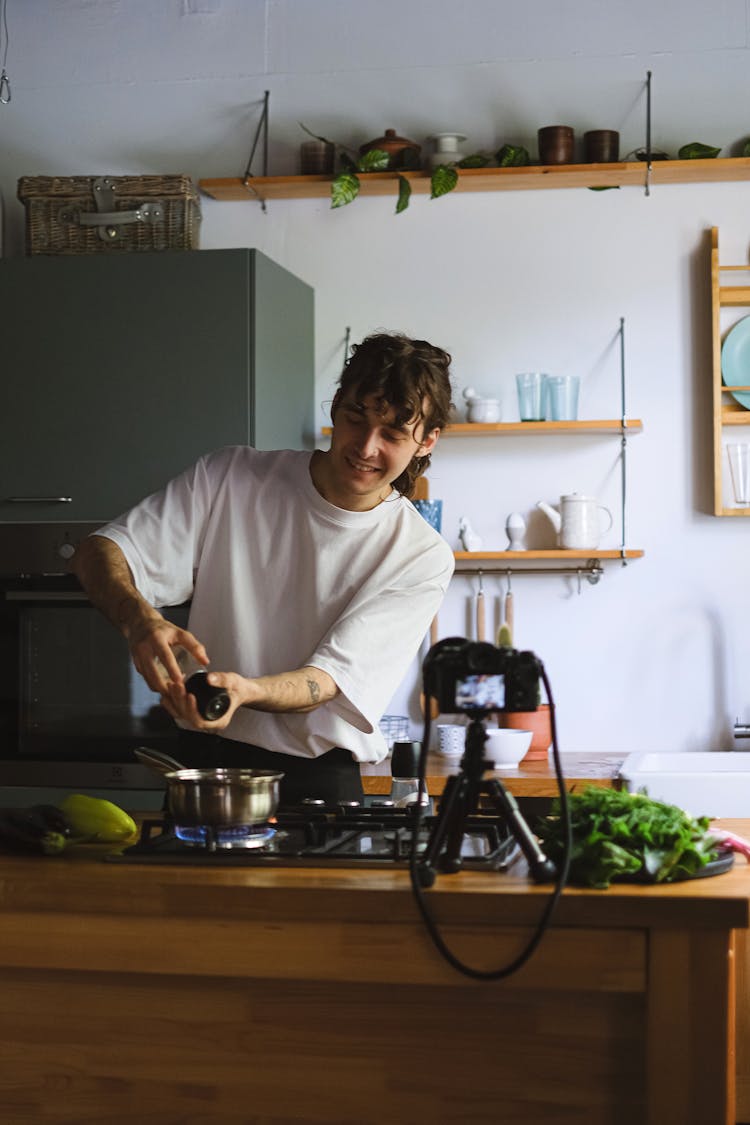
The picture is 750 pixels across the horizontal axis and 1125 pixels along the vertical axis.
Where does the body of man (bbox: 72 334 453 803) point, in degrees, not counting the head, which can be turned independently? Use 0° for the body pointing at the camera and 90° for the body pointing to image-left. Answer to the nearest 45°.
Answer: approximately 0°

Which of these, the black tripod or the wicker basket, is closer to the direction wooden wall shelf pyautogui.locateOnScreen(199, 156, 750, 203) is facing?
the black tripod

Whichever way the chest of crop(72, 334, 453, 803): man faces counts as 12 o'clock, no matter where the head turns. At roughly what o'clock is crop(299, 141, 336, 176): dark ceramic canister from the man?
The dark ceramic canister is roughly at 6 o'clock from the man.

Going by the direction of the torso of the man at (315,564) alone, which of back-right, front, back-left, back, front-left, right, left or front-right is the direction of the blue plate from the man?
back-left

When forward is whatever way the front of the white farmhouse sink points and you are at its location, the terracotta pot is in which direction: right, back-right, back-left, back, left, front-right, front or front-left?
back-right

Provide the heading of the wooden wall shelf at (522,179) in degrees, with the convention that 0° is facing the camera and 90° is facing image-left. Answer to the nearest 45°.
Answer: approximately 0°

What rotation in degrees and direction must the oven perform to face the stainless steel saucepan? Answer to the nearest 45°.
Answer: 0° — it already faces it
